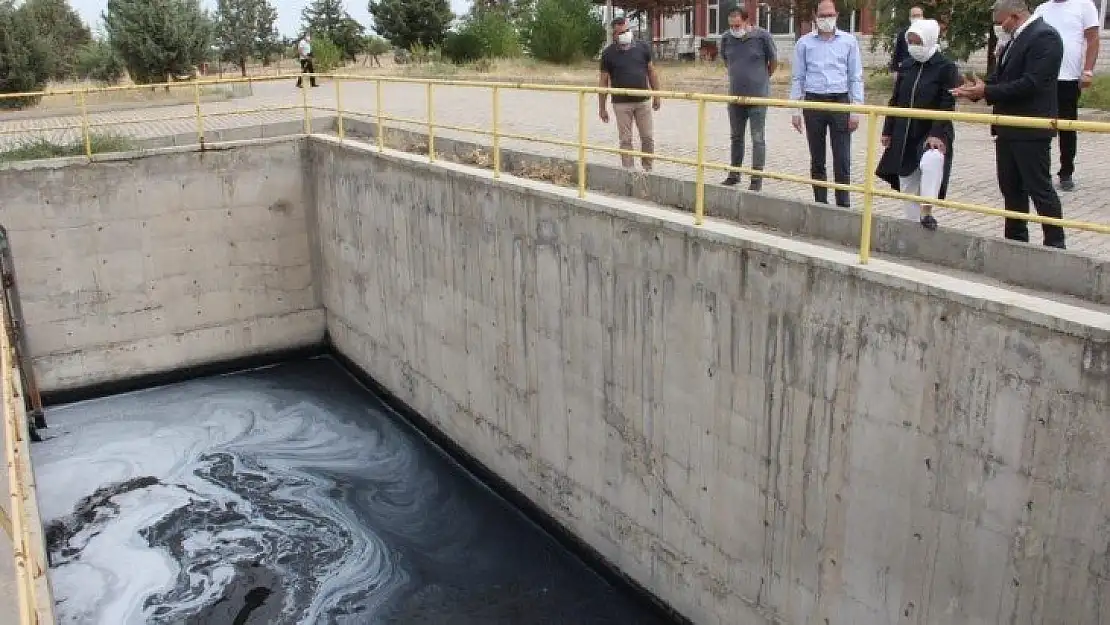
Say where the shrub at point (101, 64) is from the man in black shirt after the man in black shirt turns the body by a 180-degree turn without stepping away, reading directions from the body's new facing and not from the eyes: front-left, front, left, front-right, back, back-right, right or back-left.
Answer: front-left

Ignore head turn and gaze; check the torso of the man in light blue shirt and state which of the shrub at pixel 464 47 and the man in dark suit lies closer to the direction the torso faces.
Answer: the man in dark suit

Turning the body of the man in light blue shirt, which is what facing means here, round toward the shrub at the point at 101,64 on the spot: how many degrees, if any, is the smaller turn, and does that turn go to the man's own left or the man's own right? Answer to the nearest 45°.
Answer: approximately 135° to the man's own right

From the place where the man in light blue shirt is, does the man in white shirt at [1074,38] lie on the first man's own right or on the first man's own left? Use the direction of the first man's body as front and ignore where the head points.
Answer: on the first man's own left

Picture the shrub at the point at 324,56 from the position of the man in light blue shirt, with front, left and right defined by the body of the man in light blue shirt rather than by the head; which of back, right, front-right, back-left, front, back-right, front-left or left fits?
back-right

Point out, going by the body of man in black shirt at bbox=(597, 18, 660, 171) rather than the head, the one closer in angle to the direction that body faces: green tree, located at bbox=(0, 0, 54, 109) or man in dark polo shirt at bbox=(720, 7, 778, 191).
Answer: the man in dark polo shirt

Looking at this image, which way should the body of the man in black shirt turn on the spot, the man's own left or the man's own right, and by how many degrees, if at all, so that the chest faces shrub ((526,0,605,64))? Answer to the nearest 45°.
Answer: approximately 180°

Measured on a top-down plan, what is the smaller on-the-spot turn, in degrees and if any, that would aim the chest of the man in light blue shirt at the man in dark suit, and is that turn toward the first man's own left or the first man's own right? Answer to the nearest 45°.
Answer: approximately 45° to the first man's own left

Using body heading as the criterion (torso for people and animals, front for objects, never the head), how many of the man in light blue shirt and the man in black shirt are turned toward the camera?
2

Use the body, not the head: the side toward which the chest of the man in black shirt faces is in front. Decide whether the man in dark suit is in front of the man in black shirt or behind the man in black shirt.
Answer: in front

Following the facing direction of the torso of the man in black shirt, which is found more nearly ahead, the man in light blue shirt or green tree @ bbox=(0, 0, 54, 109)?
the man in light blue shirt

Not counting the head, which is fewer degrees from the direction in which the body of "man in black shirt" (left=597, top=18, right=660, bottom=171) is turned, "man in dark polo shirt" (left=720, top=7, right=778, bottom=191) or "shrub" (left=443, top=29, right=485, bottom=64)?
the man in dark polo shirt
